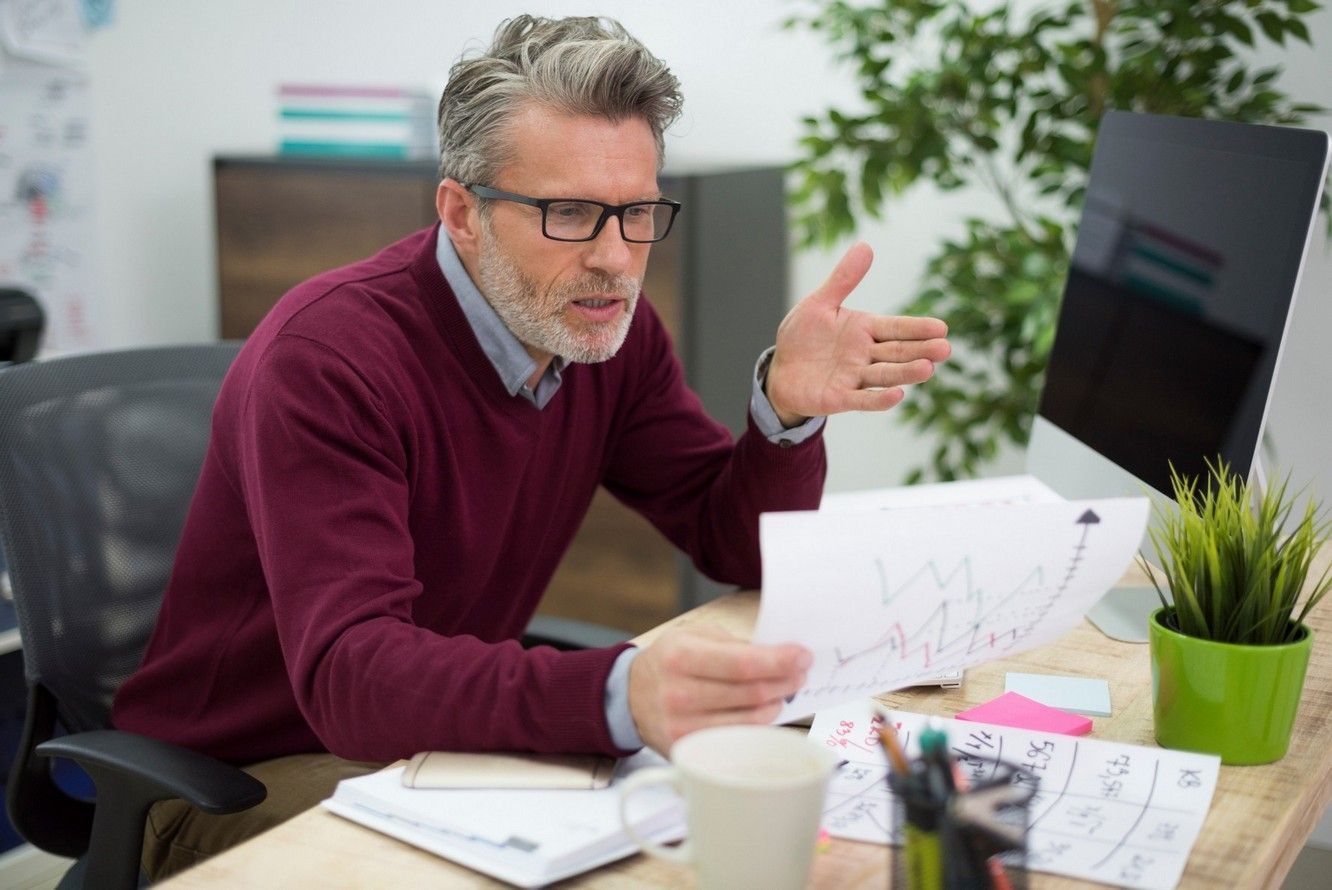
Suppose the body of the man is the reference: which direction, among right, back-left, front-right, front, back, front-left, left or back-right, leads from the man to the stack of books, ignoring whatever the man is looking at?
back-left

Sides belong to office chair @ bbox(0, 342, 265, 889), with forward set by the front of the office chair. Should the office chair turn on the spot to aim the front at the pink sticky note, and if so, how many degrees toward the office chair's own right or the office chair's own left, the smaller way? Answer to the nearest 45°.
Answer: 0° — it already faces it

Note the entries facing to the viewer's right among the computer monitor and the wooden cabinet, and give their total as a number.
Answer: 0

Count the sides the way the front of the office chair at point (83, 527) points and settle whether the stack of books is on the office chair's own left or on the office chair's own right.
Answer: on the office chair's own left

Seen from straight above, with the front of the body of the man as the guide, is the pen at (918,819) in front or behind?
in front

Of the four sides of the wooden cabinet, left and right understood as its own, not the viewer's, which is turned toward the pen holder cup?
front

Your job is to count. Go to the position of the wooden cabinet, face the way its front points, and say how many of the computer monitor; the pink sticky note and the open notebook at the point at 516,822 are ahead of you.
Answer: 3

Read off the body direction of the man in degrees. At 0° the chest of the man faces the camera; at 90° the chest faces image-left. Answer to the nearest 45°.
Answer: approximately 315°

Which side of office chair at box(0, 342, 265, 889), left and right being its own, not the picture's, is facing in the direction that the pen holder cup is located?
front

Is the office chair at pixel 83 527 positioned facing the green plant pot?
yes
